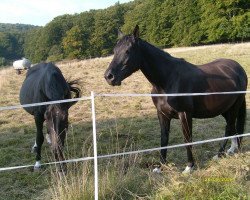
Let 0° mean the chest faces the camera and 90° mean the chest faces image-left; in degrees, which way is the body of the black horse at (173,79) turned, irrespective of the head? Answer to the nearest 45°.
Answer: approximately 45°

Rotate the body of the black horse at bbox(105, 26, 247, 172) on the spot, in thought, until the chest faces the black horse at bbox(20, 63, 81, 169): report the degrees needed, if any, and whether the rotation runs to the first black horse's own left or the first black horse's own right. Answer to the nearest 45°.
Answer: approximately 45° to the first black horse's own right

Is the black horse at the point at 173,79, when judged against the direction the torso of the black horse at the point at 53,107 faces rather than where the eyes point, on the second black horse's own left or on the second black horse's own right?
on the second black horse's own left

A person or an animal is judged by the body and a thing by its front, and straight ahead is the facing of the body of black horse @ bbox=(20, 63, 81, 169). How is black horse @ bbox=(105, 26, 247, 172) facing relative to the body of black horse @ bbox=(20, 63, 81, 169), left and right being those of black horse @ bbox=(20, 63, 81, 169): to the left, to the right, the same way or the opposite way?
to the right

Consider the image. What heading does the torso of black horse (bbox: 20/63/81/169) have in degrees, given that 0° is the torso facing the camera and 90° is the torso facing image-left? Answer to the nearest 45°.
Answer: approximately 0°
